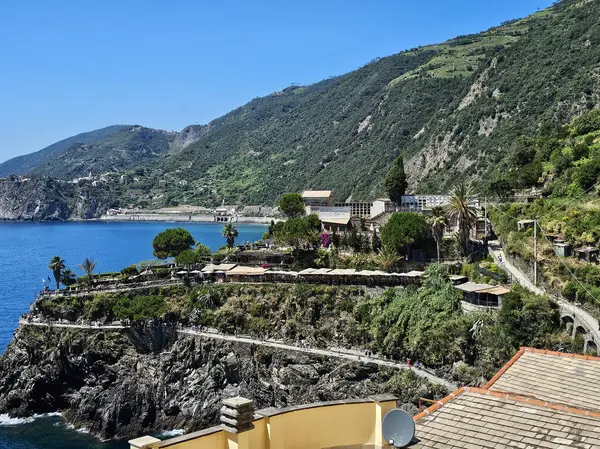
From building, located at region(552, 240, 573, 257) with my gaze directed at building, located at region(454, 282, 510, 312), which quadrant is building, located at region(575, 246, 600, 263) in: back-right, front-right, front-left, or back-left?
back-left

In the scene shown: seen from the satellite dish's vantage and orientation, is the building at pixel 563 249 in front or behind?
behind

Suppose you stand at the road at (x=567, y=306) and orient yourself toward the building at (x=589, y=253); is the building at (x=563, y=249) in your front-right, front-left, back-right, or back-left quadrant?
front-left

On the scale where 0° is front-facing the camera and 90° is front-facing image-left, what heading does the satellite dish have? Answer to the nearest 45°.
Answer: approximately 45°

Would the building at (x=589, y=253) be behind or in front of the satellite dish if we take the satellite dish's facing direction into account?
behind

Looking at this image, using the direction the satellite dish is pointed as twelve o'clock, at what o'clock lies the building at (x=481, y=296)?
The building is roughly at 5 o'clock from the satellite dish.
